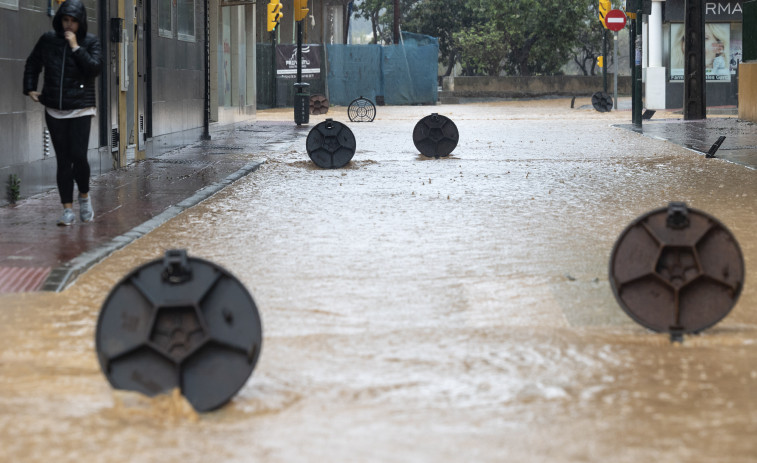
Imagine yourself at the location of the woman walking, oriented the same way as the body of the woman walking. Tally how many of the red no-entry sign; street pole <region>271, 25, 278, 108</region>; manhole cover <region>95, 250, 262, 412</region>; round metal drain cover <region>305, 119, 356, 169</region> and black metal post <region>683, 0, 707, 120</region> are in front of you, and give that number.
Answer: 1

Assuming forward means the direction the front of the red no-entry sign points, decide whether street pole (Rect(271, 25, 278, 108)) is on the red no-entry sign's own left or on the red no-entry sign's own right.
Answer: on the red no-entry sign's own right

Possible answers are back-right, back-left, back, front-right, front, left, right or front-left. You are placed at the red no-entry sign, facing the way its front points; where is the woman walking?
front

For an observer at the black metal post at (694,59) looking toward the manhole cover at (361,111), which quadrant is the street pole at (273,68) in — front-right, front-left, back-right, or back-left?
front-right

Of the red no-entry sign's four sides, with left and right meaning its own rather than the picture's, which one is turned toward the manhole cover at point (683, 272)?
front

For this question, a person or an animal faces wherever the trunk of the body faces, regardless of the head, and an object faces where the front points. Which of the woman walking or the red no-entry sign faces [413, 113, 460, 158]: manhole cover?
the red no-entry sign

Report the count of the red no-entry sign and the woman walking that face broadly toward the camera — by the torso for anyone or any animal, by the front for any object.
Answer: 2

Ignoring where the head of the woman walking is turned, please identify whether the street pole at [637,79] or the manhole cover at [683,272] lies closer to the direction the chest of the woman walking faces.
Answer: the manhole cover

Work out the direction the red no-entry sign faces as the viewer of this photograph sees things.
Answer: facing the viewer

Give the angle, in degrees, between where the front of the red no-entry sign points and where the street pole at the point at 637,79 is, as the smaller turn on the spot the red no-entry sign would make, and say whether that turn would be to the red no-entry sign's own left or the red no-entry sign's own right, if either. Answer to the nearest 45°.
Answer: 0° — it already faces it

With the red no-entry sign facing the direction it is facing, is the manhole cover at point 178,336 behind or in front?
in front

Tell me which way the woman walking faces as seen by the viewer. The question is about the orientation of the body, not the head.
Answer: toward the camera

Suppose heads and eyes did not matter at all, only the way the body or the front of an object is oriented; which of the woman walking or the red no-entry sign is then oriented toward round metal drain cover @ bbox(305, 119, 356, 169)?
the red no-entry sign
